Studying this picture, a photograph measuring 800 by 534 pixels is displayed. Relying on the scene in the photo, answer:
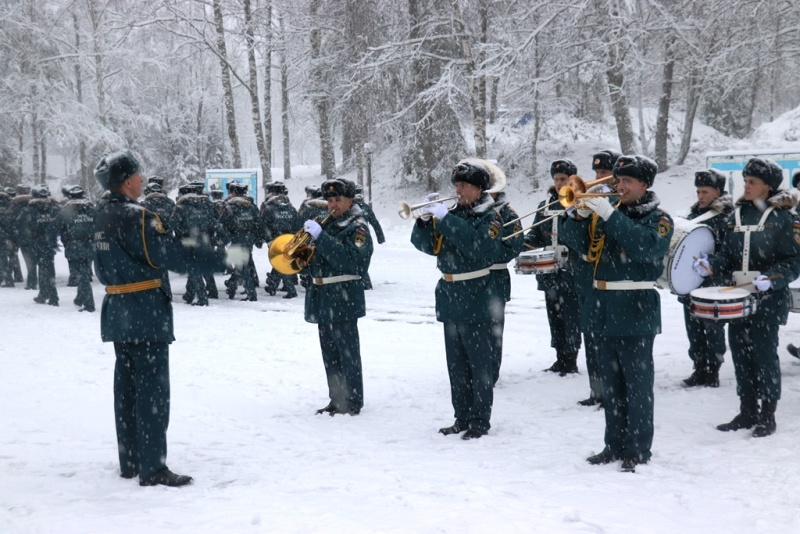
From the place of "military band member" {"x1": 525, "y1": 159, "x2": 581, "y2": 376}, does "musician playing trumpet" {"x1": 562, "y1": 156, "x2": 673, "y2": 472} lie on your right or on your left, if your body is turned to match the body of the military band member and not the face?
on your left

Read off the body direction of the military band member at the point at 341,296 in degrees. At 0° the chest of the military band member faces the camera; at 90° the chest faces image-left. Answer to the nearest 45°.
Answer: approximately 45°

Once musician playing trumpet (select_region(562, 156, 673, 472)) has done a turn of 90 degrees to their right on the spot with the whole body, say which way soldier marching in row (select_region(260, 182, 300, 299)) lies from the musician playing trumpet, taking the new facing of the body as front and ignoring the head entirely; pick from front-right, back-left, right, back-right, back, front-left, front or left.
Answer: front

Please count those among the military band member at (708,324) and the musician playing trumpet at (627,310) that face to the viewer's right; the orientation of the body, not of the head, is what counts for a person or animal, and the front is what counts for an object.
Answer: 0

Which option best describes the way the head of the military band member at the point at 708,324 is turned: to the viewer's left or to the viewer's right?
to the viewer's left

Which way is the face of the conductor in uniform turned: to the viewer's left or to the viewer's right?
to the viewer's right

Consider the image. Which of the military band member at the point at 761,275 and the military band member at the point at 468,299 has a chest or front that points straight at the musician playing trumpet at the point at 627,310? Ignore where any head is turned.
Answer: the military band member at the point at 761,275

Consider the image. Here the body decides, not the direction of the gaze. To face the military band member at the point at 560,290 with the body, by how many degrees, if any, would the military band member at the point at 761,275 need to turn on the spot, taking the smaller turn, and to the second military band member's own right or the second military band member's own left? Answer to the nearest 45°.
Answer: approximately 90° to the second military band member's own right

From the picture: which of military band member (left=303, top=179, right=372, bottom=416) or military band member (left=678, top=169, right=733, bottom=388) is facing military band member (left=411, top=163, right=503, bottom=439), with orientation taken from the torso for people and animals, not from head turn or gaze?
military band member (left=678, top=169, right=733, bottom=388)
